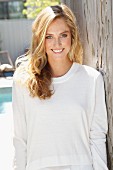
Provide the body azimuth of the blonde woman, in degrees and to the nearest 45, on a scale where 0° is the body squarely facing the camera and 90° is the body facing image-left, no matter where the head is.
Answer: approximately 0°
